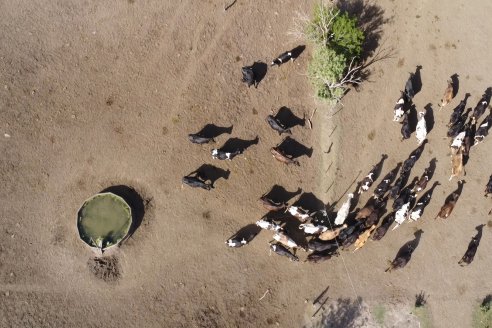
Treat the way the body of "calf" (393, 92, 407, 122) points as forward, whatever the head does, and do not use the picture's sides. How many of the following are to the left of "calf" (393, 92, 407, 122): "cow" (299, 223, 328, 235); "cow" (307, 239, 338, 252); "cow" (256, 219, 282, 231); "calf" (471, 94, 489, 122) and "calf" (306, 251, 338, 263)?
1

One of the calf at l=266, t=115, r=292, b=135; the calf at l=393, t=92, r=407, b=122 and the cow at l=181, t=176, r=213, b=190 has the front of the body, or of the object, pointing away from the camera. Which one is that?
the calf at l=393, t=92, r=407, b=122

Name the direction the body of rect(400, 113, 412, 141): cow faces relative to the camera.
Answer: away from the camera

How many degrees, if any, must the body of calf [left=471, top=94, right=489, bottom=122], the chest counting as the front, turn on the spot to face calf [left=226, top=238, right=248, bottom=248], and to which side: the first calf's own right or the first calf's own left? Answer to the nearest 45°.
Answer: approximately 180°
